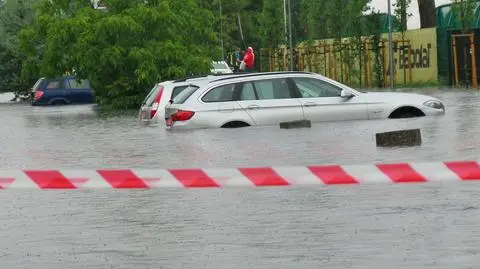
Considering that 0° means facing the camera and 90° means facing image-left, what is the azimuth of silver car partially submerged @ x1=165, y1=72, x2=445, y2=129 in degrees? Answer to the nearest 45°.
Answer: approximately 270°

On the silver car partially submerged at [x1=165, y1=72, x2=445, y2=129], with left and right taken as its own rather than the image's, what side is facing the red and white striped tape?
right
